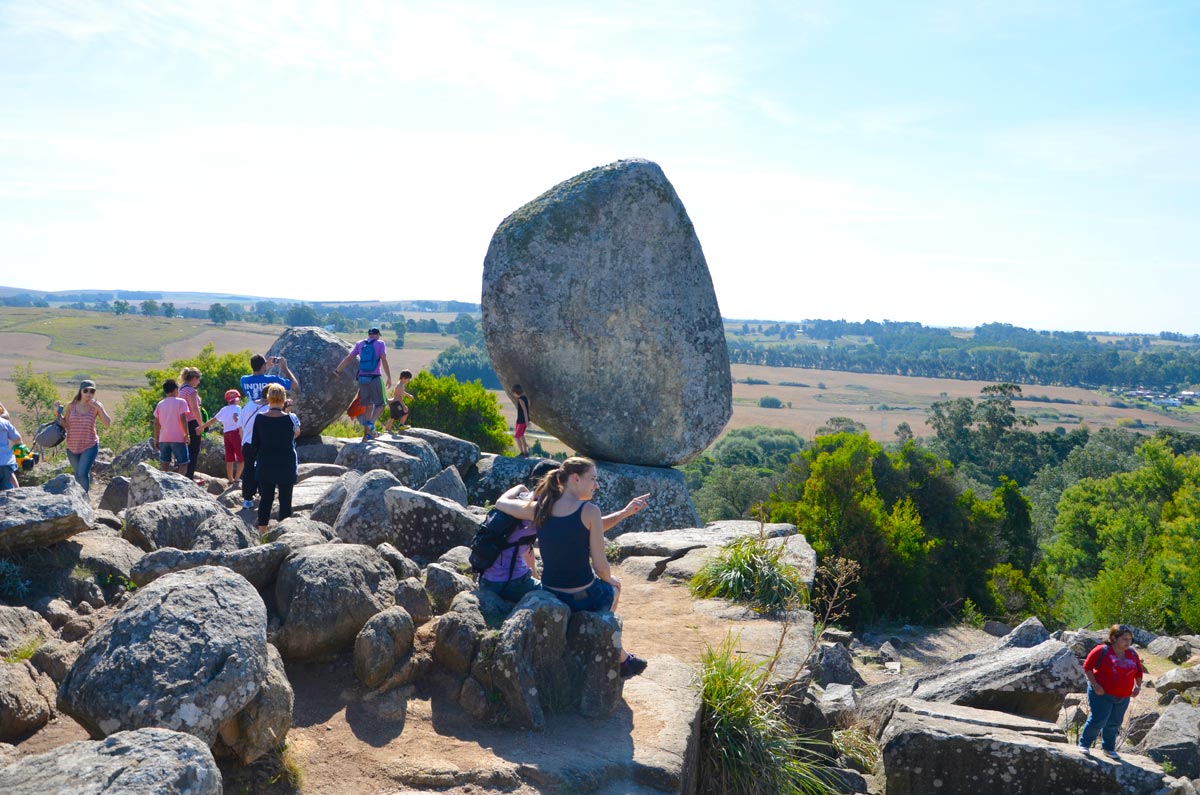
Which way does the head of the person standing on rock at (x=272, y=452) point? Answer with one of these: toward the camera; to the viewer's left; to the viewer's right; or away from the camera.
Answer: away from the camera

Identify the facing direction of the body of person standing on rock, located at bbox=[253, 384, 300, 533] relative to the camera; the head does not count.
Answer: away from the camera

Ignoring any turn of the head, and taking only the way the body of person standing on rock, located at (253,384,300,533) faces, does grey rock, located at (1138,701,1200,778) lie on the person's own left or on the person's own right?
on the person's own right

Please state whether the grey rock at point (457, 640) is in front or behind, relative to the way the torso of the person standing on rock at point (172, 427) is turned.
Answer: behind

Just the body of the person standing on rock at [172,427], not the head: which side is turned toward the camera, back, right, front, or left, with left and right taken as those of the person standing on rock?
back

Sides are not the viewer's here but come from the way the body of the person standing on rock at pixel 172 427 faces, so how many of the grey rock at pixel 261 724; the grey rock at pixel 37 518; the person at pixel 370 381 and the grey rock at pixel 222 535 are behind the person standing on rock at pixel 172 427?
3

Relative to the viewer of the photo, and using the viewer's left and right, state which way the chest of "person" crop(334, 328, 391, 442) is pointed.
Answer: facing away from the viewer

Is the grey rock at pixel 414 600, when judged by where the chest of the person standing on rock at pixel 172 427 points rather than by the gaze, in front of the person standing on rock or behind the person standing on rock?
behind

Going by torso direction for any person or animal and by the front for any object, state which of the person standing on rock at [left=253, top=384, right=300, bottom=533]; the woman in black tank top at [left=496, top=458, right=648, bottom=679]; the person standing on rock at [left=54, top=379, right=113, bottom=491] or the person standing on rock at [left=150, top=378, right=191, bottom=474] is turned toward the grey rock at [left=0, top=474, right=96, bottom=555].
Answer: the person standing on rock at [left=54, top=379, right=113, bottom=491]

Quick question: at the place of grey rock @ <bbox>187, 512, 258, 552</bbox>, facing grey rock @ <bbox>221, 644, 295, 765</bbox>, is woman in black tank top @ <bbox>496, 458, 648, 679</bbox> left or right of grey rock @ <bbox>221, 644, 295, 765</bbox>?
left

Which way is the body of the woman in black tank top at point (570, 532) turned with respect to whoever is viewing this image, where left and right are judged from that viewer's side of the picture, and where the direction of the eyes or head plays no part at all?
facing away from the viewer and to the right of the viewer

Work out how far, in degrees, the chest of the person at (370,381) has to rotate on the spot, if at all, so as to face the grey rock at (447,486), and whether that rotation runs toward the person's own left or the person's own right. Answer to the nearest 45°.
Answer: approximately 180°

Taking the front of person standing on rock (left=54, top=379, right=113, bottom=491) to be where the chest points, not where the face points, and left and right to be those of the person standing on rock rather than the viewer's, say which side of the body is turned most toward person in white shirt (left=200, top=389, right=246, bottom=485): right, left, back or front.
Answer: left

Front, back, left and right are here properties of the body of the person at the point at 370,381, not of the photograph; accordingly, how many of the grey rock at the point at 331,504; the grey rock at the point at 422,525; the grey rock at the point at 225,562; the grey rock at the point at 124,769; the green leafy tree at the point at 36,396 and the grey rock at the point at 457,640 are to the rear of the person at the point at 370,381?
5

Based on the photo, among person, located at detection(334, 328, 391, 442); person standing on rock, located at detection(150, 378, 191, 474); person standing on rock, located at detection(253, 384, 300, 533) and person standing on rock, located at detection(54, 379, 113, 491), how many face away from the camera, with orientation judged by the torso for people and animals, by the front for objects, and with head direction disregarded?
3
